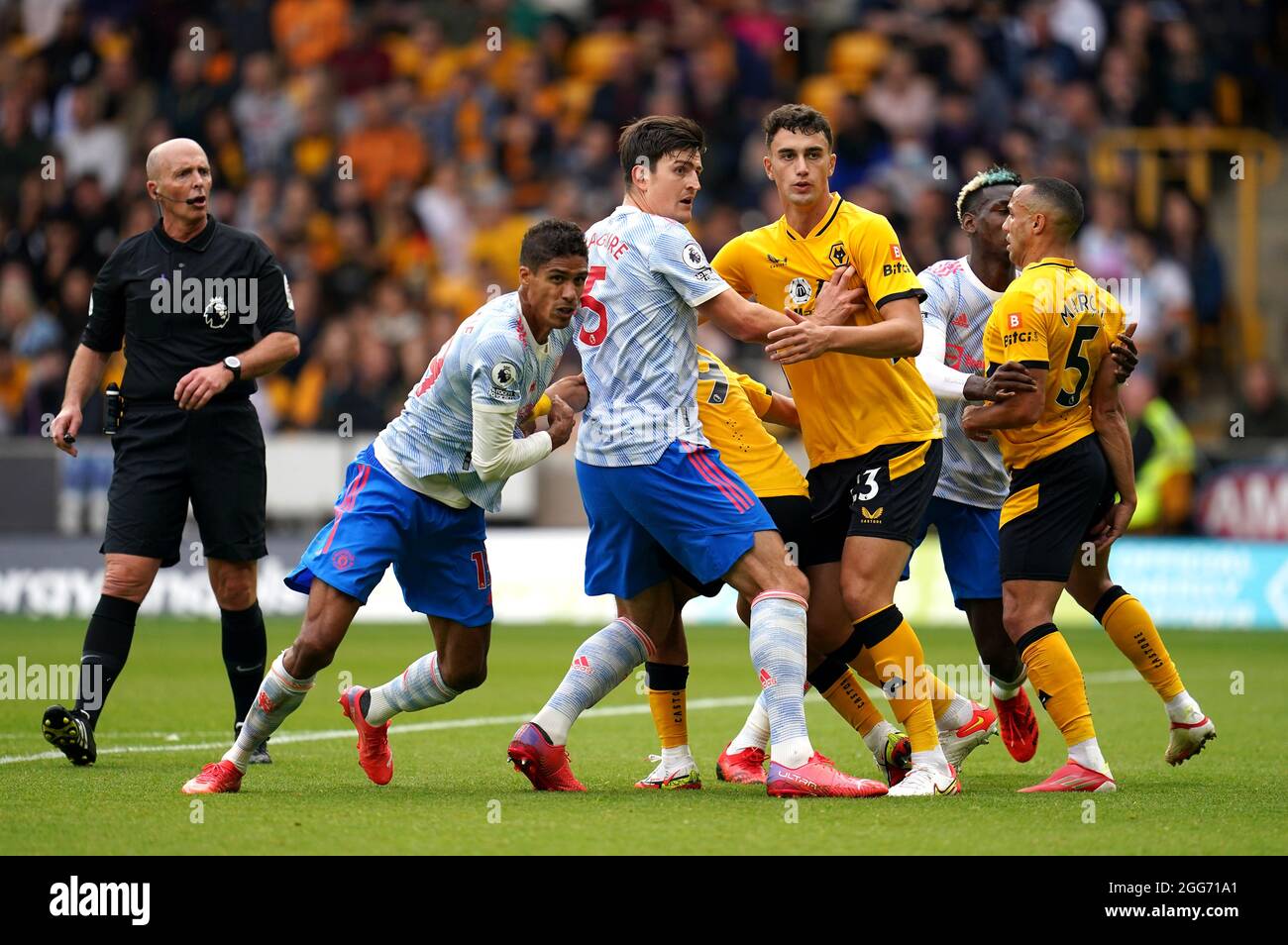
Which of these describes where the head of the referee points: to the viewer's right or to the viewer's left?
to the viewer's right

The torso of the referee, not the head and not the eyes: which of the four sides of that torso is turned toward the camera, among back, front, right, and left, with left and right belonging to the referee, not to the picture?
front
